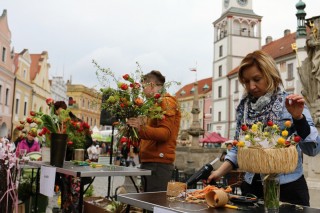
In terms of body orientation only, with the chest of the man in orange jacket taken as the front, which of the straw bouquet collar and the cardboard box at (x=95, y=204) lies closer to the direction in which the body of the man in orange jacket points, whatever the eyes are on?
the cardboard box

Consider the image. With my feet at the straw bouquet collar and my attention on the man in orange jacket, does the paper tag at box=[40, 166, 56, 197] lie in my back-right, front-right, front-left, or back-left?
front-left

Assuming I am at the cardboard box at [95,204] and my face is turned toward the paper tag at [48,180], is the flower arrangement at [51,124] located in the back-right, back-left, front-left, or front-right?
front-right

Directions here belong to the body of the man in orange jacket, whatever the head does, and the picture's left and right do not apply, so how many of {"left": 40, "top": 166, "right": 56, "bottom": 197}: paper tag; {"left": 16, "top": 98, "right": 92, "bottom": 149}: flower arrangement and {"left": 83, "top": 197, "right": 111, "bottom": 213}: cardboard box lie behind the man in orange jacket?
0

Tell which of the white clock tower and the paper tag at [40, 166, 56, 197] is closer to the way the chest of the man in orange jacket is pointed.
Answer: the paper tag

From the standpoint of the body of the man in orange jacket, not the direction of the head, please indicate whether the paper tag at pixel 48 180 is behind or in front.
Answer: in front

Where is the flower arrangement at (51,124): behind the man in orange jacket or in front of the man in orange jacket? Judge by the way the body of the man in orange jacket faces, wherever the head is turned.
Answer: in front

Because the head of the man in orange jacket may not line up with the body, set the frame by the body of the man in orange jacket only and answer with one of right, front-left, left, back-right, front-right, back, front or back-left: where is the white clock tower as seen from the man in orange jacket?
right

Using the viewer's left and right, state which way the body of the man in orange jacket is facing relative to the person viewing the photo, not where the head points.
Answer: facing to the left of the viewer

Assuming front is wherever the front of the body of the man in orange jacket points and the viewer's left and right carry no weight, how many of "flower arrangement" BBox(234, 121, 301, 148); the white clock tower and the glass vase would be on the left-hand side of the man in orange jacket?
2

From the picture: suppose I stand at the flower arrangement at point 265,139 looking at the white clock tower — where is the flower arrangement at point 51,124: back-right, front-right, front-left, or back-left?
front-left

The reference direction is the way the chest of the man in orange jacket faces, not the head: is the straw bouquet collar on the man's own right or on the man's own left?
on the man's own left
